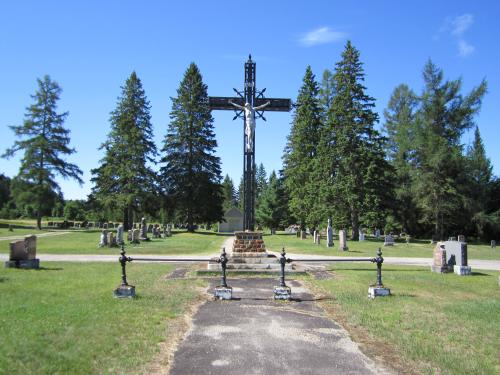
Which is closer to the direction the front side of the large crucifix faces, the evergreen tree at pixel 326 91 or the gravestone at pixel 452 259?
the gravestone

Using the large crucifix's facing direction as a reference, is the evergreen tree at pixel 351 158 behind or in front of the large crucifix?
behind

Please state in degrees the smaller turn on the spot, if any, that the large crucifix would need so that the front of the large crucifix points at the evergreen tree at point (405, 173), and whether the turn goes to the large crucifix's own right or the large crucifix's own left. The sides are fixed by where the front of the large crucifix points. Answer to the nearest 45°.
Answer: approximately 135° to the large crucifix's own left

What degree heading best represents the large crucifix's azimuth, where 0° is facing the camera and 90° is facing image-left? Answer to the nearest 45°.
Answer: approximately 0°

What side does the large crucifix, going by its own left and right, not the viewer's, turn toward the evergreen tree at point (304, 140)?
back

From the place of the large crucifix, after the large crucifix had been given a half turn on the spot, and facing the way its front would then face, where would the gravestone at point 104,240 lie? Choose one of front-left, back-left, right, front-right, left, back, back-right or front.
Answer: front-left

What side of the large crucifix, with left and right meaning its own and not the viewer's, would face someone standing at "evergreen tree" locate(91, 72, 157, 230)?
back

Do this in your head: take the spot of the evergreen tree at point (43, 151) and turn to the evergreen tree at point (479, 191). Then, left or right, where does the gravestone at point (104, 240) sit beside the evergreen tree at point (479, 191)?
right

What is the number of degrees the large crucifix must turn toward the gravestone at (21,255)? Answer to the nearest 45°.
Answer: approximately 90° to its right

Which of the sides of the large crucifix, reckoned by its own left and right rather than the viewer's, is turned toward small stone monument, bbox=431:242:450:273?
left

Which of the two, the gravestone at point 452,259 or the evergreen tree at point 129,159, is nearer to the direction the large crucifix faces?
the gravestone

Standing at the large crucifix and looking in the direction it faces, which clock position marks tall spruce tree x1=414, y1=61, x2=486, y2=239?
The tall spruce tree is roughly at 7 o'clock from the large crucifix.

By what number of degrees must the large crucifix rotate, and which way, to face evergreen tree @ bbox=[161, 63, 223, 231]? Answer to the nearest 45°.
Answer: approximately 180°

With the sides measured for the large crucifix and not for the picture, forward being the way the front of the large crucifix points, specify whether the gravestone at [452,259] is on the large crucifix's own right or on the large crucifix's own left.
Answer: on the large crucifix's own left
